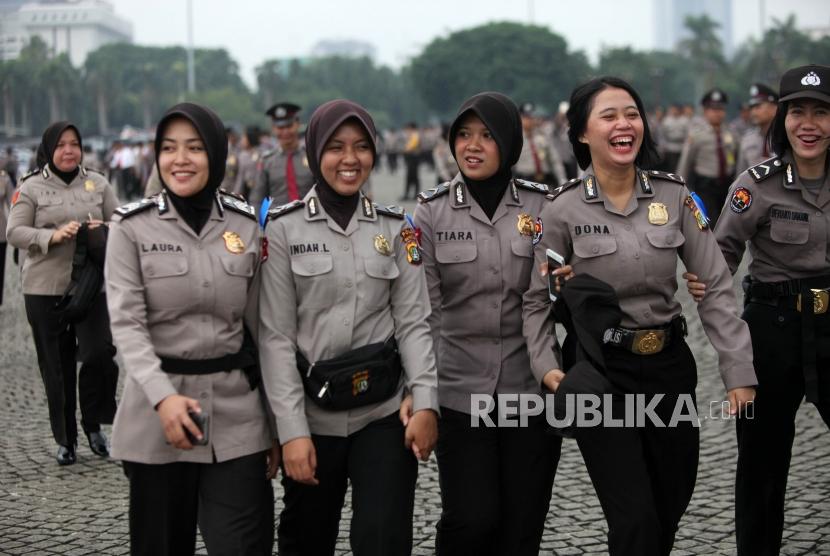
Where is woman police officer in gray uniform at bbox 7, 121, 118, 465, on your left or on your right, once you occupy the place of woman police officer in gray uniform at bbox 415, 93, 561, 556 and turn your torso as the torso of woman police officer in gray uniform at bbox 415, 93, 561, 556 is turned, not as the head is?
on your right

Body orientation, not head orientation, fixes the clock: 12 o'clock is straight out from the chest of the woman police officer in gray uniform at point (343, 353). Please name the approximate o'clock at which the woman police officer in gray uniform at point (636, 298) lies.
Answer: the woman police officer in gray uniform at point (636, 298) is roughly at 9 o'clock from the woman police officer in gray uniform at point (343, 353).

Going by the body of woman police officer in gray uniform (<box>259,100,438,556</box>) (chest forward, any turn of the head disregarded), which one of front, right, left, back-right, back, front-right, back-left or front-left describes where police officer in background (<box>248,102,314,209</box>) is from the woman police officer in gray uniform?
back

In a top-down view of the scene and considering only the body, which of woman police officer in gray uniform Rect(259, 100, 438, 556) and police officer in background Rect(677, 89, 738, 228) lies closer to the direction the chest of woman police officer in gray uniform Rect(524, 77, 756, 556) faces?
the woman police officer in gray uniform

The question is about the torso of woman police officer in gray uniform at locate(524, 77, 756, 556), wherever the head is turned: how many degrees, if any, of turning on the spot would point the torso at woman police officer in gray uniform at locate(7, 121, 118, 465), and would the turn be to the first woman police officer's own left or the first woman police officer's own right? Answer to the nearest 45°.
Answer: approximately 135° to the first woman police officer's own right

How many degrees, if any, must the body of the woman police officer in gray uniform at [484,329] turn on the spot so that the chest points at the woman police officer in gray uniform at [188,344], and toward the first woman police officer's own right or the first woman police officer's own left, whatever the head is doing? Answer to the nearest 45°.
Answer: approximately 45° to the first woman police officer's own right
